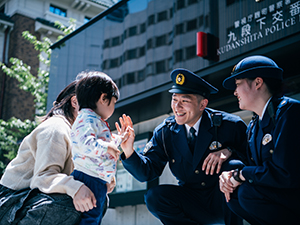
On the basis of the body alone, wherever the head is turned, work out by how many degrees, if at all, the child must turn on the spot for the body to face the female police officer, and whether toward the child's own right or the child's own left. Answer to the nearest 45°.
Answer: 0° — they already face them

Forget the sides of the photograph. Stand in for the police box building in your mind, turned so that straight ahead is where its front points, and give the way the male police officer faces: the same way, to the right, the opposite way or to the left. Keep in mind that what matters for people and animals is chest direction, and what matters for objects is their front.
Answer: the same way

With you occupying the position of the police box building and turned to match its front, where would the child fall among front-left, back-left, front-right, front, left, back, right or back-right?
front-left

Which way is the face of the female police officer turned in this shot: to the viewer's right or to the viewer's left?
to the viewer's left

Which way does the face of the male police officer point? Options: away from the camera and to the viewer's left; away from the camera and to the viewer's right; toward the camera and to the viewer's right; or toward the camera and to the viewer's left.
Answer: toward the camera and to the viewer's left

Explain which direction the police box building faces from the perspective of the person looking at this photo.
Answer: facing the viewer and to the left of the viewer

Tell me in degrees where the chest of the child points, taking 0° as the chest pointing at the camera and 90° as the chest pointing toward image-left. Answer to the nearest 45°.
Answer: approximately 270°

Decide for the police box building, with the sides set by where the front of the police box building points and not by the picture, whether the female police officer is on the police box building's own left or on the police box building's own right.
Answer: on the police box building's own left

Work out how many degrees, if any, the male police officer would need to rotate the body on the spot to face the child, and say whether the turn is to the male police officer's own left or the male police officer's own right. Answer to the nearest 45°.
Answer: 0° — they already face them

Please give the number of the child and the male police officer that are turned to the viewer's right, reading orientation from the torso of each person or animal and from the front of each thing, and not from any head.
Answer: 1

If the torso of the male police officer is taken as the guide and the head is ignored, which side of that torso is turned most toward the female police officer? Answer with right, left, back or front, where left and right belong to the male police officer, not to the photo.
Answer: left

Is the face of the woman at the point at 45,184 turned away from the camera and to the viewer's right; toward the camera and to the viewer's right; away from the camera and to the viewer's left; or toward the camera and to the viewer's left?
away from the camera and to the viewer's right
